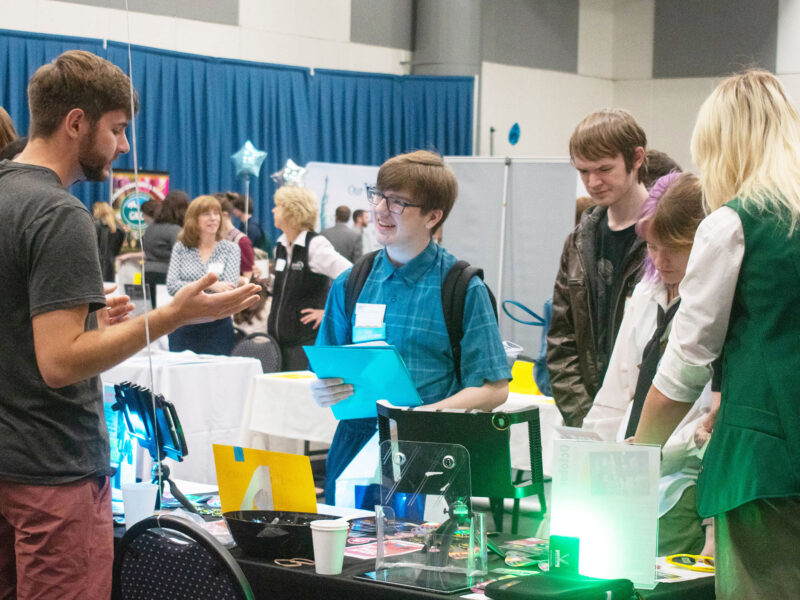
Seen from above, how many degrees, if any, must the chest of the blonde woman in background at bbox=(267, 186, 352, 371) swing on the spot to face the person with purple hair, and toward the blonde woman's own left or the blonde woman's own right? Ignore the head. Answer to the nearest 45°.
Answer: approximately 45° to the blonde woman's own left

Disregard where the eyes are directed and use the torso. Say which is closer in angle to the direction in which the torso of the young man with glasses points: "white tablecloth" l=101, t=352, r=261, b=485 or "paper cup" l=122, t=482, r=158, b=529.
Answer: the paper cup

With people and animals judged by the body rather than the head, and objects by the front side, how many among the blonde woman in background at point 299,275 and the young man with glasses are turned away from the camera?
0

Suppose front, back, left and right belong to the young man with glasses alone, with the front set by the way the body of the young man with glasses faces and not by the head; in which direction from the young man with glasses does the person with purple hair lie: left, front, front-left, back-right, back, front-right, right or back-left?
left

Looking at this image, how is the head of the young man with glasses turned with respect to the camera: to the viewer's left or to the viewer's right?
to the viewer's left

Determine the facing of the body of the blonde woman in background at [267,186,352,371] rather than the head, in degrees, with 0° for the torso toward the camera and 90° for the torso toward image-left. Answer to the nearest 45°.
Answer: approximately 45°

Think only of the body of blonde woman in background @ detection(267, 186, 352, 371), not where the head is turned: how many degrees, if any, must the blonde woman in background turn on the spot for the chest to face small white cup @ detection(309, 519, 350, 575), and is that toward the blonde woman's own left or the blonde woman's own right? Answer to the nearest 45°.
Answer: approximately 45° to the blonde woman's own left

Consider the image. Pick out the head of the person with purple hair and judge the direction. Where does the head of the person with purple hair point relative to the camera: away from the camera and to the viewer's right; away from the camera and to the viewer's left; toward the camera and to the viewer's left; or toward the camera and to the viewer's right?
toward the camera and to the viewer's left
